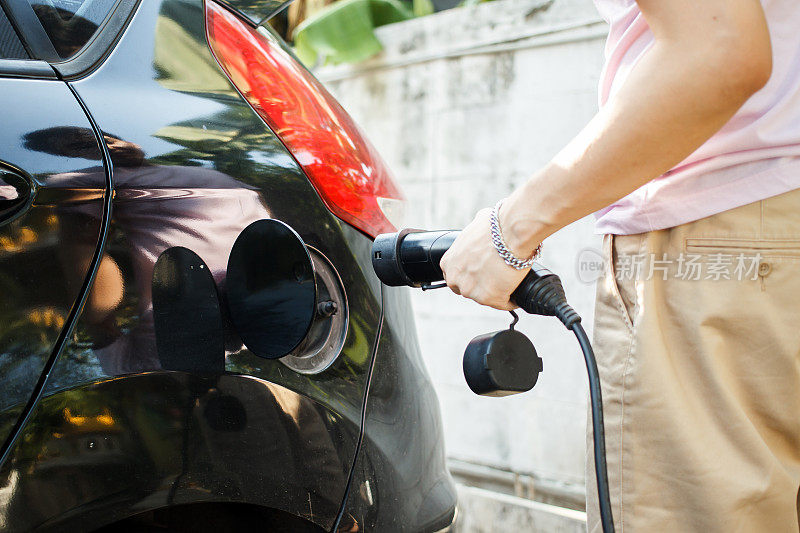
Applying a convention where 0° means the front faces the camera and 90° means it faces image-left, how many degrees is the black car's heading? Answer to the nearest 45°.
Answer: approximately 90°

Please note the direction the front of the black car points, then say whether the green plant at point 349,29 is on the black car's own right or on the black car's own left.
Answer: on the black car's own right

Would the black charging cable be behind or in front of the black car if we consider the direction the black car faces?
behind
